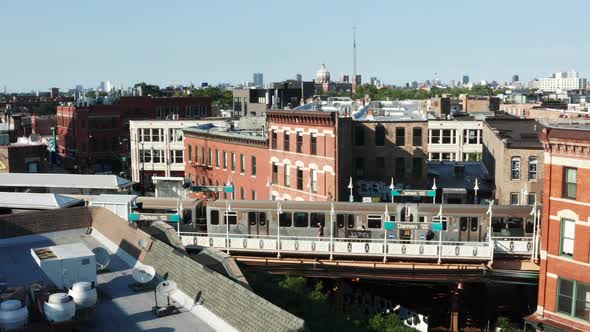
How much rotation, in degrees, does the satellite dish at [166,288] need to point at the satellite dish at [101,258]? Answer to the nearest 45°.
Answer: approximately 90° to its right

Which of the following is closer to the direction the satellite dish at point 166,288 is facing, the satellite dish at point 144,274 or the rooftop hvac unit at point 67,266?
the rooftop hvac unit

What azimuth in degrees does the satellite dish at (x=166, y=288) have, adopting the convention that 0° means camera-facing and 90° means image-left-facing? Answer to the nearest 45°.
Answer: approximately 45°

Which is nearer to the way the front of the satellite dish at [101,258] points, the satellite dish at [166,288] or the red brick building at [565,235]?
the satellite dish

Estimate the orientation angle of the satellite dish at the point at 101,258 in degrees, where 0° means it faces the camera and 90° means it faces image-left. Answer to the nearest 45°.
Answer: approximately 45°

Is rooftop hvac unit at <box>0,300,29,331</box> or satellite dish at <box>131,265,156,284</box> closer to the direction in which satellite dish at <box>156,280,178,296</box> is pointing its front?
the rooftop hvac unit

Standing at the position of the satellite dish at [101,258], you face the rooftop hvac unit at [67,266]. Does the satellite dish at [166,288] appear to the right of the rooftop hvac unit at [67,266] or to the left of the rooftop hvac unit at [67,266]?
left
